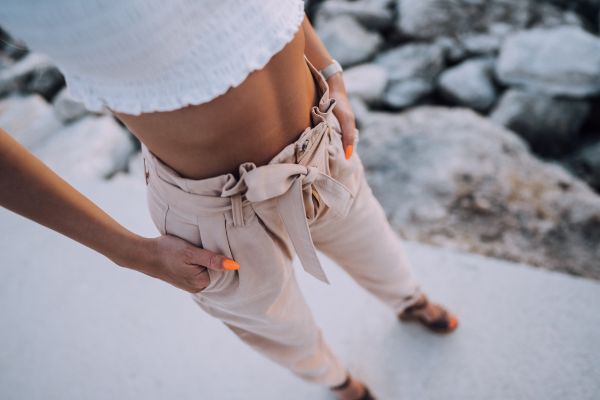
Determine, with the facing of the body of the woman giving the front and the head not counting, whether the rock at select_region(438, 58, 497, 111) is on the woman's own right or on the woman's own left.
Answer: on the woman's own left

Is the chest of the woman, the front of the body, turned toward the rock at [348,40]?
no

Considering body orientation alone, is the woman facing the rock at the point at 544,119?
no

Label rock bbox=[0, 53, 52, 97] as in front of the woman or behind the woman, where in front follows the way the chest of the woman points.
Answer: behind

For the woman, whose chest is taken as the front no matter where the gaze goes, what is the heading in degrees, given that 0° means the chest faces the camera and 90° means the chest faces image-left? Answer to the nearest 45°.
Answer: approximately 315°

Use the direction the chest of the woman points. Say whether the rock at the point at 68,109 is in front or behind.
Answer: behind

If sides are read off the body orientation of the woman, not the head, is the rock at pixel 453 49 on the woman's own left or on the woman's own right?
on the woman's own left

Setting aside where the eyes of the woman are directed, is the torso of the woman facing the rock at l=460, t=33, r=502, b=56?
no

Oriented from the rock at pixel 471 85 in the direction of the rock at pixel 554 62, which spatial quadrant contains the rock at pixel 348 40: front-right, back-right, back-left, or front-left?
back-left
